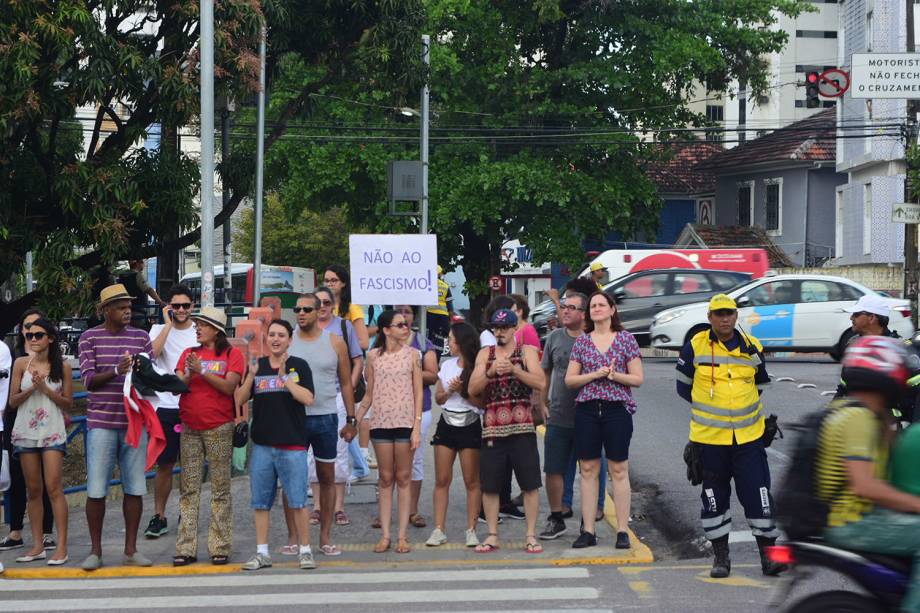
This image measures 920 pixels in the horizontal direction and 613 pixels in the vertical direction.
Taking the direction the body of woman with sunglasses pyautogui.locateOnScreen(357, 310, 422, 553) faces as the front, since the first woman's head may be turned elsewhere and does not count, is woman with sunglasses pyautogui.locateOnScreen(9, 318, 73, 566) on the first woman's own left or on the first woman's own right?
on the first woman's own right

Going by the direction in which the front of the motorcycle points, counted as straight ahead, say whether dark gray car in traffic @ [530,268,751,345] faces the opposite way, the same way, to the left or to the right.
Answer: the opposite way
